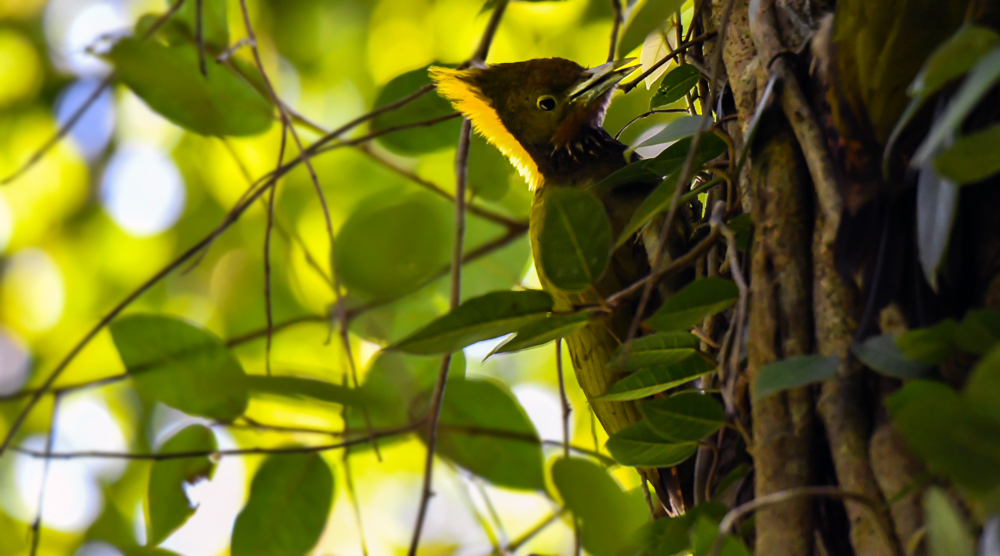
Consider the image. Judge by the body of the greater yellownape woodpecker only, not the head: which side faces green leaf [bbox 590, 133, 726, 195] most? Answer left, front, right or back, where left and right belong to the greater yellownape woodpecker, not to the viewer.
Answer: front

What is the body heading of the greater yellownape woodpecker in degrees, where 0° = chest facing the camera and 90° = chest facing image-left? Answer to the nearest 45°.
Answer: approximately 270°
